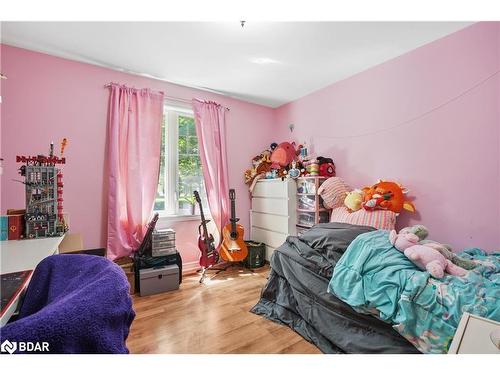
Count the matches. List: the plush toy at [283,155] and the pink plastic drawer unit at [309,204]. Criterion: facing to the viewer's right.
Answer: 0

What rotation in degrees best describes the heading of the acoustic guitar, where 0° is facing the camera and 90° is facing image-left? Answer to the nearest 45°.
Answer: approximately 0°

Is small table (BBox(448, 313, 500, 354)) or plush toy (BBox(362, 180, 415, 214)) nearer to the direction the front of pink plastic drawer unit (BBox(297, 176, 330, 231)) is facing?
the small table

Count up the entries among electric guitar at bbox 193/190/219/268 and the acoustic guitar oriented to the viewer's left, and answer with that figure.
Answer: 0

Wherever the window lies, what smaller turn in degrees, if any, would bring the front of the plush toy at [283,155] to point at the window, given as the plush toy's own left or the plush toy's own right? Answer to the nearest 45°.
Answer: approximately 45° to the plush toy's own right

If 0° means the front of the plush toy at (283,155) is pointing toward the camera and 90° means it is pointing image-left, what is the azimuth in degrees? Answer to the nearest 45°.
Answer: approximately 45°

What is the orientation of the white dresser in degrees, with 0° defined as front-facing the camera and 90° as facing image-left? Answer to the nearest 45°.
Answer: approximately 45°

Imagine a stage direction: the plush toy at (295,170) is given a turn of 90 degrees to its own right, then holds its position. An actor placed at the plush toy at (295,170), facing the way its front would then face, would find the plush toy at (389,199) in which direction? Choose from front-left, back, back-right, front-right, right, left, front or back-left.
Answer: back
